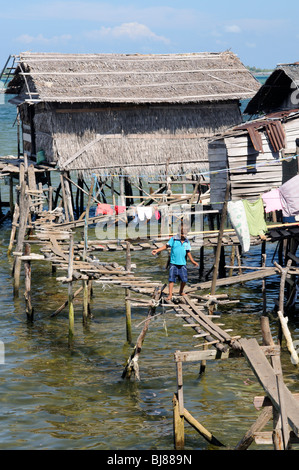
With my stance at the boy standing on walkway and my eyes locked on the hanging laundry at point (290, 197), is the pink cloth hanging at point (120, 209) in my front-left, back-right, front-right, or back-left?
front-left

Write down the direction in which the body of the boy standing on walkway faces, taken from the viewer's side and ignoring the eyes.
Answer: toward the camera

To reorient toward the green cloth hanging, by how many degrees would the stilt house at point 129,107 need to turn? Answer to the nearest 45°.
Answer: approximately 90° to its left

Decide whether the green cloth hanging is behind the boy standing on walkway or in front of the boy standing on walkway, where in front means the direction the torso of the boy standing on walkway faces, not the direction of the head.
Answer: behind

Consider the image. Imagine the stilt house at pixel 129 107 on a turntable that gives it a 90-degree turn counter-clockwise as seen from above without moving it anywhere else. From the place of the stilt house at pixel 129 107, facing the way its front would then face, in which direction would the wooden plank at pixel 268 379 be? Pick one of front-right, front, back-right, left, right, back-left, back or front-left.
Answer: front

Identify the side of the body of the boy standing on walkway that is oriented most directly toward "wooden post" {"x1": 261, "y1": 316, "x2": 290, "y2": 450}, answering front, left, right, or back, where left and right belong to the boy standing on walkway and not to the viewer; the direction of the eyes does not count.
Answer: front

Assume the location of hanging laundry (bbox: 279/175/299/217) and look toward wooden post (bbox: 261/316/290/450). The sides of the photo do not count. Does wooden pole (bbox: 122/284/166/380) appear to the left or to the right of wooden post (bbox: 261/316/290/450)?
right

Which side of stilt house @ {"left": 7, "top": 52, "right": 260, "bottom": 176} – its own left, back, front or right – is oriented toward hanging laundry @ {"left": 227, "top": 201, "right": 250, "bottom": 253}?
left
